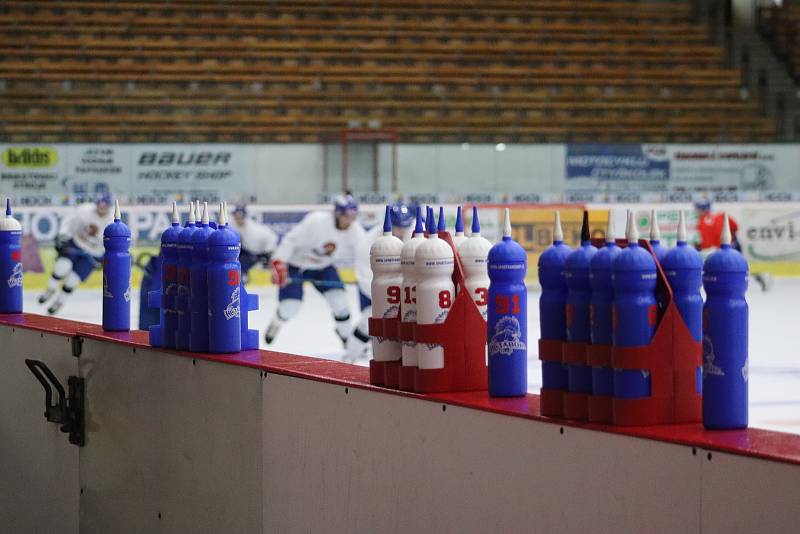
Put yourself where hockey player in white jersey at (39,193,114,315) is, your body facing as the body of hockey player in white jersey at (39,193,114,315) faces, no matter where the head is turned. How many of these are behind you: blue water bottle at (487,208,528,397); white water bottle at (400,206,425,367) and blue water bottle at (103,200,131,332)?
0

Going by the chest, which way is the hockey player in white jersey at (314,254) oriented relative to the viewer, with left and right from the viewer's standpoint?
facing the viewer and to the right of the viewer

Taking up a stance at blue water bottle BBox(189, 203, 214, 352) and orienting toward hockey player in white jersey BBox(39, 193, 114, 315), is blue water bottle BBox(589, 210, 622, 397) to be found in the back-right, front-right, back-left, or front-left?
back-right

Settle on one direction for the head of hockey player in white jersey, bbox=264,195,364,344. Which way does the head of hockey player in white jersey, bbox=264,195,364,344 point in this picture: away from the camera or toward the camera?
toward the camera

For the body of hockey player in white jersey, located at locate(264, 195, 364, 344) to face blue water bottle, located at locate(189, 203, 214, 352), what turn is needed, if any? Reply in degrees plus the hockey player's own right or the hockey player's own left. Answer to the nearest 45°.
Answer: approximately 45° to the hockey player's own right
